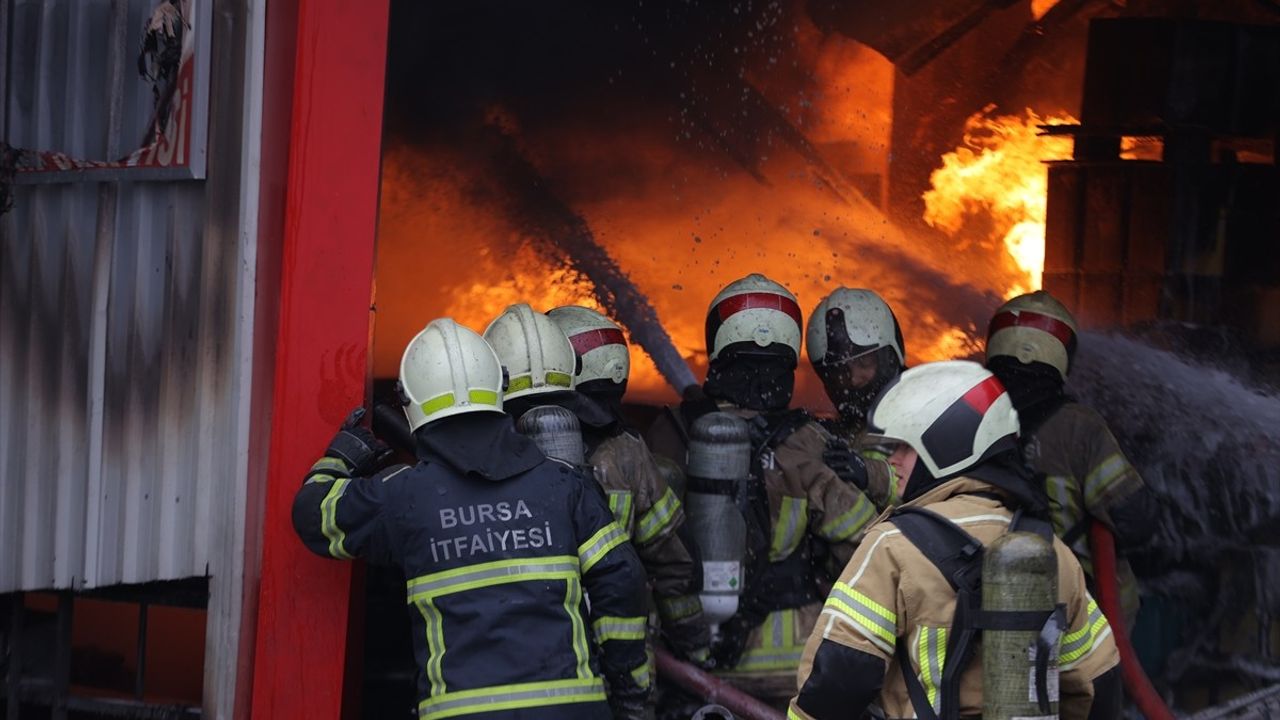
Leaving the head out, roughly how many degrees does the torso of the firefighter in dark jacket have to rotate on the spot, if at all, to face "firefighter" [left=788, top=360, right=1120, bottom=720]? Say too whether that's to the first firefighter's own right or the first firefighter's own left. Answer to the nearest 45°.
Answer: approximately 135° to the first firefighter's own right

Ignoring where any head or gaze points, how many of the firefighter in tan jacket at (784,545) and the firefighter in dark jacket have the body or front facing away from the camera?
2

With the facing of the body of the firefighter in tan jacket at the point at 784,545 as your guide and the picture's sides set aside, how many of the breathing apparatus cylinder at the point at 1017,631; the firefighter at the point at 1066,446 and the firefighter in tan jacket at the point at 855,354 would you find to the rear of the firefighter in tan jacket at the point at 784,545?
1

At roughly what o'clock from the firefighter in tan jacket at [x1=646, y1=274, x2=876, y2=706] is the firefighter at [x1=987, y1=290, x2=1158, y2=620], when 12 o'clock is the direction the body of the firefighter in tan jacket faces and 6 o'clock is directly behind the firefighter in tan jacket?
The firefighter is roughly at 2 o'clock from the firefighter in tan jacket.

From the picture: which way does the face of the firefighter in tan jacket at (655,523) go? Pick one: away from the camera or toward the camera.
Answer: away from the camera

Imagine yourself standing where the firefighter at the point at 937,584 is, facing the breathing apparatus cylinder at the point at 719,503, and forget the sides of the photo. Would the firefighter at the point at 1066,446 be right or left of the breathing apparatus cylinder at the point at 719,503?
right

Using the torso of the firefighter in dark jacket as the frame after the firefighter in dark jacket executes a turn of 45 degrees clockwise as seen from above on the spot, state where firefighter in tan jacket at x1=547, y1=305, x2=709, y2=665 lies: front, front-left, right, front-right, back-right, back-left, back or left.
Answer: front

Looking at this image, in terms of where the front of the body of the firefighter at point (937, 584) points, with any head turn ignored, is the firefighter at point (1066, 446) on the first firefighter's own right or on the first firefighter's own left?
on the first firefighter's own right

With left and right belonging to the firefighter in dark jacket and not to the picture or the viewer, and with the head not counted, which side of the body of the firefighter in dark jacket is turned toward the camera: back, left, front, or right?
back

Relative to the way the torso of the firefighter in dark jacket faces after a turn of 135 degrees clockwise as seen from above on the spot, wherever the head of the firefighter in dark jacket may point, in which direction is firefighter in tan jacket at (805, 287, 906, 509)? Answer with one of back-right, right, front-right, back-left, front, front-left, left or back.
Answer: left

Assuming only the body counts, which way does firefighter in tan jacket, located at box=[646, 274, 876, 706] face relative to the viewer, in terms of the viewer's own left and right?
facing away from the viewer

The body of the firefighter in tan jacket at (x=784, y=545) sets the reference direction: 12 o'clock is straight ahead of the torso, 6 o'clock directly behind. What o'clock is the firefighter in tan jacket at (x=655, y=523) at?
the firefighter in tan jacket at (x=655, y=523) is roughly at 8 o'clock from the firefighter in tan jacket at (x=784, y=545).

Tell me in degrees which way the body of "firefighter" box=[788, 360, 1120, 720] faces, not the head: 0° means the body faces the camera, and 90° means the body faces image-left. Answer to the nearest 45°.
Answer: approximately 135°

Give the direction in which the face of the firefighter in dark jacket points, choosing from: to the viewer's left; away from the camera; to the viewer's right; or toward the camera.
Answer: away from the camera
